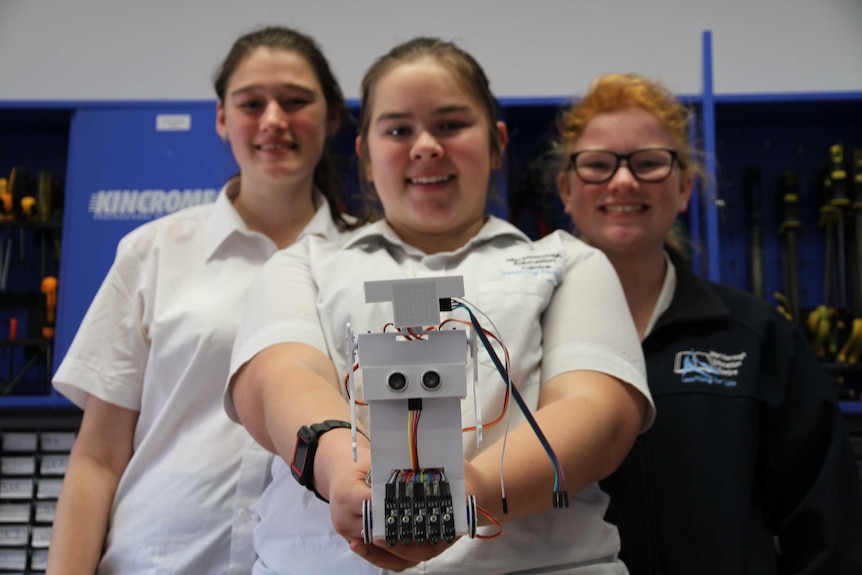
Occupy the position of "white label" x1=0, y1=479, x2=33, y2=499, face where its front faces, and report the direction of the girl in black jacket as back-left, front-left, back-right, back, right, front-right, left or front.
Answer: front-left

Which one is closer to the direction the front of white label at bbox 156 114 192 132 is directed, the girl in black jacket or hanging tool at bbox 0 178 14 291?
the girl in black jacket

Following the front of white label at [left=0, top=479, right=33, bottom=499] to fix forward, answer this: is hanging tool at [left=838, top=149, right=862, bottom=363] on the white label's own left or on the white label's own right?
on the white label's own left

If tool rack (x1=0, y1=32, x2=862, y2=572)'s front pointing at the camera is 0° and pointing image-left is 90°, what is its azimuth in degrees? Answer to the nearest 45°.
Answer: approximately 0°

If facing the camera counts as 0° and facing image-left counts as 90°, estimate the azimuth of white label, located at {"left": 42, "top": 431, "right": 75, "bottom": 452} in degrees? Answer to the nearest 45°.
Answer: approximately 0°

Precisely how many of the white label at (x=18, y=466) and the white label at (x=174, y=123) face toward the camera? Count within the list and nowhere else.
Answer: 2
